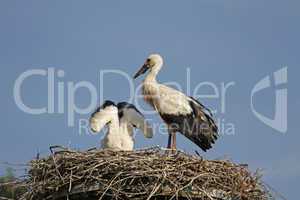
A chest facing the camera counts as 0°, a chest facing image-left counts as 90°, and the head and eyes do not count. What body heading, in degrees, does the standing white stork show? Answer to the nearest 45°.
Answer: approximately 90°
